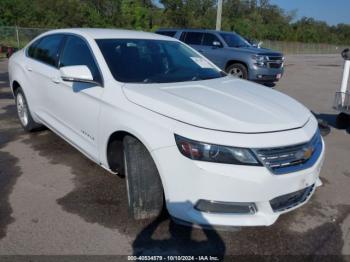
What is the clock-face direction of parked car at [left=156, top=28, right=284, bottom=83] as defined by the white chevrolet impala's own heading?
The parked car is roughly at 8 o'clock from the white chevrolet impala.

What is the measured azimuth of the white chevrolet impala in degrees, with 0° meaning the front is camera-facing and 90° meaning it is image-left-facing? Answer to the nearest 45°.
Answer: approximately 315°

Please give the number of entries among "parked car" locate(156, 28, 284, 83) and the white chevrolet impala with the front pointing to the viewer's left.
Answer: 0

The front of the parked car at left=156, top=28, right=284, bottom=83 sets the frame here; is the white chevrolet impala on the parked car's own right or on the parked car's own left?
on the parked car's own right

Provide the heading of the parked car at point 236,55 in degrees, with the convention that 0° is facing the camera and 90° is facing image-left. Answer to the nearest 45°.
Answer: approximately 315°
